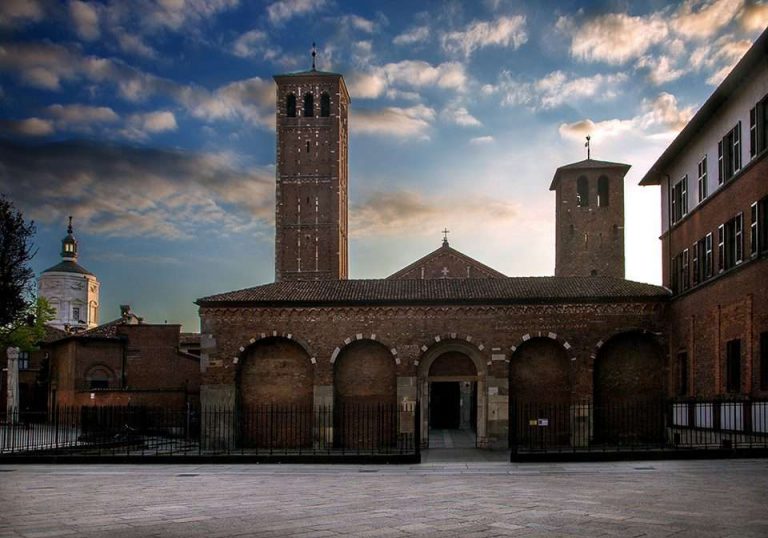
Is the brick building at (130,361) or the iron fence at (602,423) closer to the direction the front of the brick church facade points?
the iron fence

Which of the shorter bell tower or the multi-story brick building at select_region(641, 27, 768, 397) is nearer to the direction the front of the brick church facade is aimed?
the multi-story brick building

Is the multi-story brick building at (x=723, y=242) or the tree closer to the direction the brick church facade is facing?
the multi-story brick building

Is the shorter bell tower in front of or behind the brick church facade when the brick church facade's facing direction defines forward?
behind

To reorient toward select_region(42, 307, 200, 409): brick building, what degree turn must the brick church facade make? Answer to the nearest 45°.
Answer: approximately 135° to its right

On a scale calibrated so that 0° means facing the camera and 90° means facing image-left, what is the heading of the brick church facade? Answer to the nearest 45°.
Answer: approximately 0°

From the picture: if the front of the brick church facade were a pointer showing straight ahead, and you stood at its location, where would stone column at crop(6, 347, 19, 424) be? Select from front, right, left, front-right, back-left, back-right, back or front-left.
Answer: back-right

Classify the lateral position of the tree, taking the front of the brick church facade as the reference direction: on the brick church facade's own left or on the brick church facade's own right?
on the brick church facade's own right
